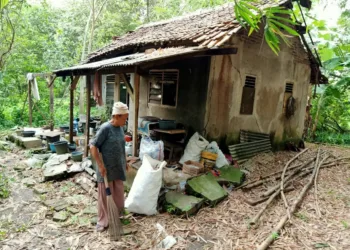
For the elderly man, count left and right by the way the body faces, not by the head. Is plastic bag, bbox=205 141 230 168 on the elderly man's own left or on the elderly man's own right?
on the elderly man's own left

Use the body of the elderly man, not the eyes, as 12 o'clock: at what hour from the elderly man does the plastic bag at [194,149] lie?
The plastic bag is roughly at 9 o'clock from the elderly man.

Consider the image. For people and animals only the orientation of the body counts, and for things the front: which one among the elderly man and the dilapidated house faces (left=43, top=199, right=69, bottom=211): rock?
the dilapidated house

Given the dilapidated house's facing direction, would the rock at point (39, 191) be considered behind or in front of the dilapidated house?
in front

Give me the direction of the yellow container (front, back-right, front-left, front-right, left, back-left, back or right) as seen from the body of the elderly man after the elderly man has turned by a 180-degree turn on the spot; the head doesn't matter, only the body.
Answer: right

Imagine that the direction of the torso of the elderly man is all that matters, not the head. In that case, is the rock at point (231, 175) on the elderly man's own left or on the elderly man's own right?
on the elderly man's own left

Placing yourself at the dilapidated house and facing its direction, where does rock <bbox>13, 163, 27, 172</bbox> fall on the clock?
The rock is roughly at 1 o'clock from the dilapidated house.

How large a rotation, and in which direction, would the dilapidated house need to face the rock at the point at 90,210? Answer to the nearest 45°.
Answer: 0° — it already faces it

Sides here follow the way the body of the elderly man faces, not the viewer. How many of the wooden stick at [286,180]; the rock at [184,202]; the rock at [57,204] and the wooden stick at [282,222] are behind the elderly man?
1

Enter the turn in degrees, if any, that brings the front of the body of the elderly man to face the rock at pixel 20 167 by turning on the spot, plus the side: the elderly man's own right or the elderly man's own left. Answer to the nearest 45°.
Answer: approximately 180°

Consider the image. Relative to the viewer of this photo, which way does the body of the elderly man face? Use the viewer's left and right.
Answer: facing the viewer and to the right of the viewer

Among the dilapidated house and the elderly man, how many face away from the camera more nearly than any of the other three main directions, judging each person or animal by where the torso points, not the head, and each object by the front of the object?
0

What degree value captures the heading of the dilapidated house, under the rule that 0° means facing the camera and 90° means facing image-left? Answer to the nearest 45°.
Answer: approximately 45°

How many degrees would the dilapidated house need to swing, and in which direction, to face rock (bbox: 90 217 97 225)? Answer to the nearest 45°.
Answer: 0° — it already faces it

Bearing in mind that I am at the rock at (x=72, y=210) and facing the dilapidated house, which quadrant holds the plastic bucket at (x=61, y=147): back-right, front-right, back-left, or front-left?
front-left
